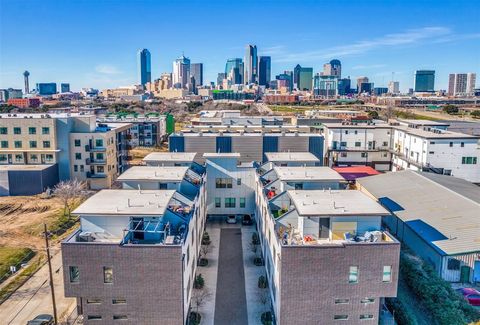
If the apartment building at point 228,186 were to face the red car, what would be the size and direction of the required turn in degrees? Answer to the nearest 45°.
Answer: approximately 45° to its left

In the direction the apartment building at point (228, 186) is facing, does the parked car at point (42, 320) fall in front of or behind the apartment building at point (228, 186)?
in front

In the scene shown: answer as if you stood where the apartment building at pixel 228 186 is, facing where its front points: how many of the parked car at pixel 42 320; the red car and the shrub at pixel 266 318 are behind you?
0

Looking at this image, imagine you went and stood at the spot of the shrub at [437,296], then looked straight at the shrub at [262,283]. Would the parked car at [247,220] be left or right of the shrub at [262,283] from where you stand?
right

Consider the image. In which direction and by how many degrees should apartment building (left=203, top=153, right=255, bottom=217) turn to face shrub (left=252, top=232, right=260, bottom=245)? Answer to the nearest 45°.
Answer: approximately 45° to its left

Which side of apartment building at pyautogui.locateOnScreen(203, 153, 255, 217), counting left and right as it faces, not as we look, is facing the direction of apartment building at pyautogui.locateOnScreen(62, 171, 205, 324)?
front

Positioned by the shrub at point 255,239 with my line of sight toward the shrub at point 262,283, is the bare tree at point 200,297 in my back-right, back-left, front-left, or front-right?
front-right

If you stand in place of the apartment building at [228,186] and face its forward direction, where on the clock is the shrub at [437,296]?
The shrub is roughly at 11 o'clock from the apartment building.

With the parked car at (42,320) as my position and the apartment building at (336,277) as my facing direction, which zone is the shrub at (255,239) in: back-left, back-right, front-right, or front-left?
front-left

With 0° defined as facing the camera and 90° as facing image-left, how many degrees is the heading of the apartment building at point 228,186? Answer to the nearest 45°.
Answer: approximately 0°

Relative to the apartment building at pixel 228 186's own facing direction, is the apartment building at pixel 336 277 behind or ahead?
ahead

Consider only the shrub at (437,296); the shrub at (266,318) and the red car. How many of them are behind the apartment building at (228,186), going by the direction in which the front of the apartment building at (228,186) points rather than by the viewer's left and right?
0

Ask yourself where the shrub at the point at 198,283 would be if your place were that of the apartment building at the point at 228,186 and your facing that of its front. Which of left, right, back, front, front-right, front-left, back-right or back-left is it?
front

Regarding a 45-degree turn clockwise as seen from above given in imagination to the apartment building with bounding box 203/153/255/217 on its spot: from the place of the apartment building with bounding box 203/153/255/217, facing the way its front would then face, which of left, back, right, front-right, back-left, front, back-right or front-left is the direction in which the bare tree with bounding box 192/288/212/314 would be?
front-left

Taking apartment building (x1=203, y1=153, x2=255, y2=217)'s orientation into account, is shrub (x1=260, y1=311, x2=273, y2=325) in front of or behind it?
in front

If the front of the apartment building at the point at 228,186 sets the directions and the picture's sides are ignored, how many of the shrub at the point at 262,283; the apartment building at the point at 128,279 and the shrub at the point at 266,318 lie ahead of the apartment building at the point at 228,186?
3
